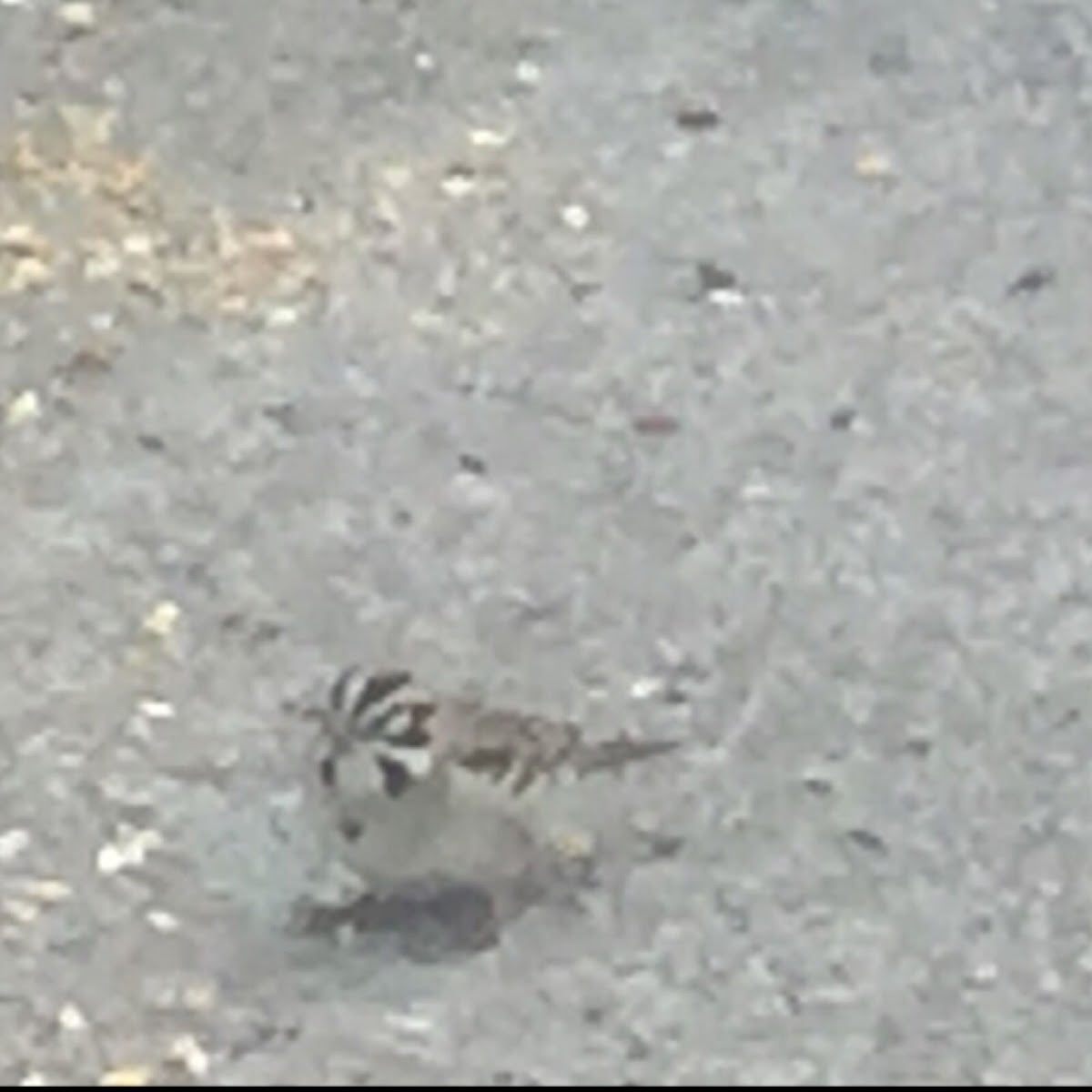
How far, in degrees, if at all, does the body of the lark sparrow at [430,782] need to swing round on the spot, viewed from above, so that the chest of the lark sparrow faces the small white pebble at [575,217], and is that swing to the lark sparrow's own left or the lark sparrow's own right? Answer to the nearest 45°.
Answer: approximately 135° to the lark sparrow's own right

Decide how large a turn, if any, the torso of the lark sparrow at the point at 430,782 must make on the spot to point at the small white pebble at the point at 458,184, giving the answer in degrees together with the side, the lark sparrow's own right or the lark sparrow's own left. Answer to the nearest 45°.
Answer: approximately 135° to the lark sparrow's own right

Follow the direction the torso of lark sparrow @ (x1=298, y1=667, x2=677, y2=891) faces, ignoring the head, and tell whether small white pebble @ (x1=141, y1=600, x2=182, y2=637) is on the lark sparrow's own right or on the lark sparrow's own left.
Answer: on the lark sparrow's own right

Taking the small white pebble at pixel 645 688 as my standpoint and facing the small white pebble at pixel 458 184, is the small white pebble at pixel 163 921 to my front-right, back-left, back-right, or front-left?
back-left

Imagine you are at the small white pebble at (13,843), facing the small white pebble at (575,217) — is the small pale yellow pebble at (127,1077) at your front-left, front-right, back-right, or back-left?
back-right

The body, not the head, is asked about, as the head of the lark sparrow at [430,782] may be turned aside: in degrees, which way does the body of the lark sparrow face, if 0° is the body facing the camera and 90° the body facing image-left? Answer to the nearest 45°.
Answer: approximately 45°
